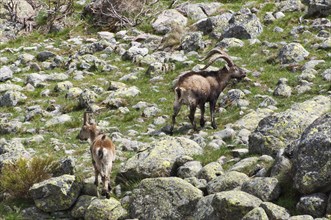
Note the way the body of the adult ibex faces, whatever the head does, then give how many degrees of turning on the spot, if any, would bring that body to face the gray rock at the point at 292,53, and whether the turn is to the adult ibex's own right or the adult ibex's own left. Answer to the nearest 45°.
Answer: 0° — it already faces it

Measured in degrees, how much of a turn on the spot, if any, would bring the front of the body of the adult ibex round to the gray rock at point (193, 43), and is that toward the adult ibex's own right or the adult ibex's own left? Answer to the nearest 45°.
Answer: approximately 45° to the adult ibex's own left

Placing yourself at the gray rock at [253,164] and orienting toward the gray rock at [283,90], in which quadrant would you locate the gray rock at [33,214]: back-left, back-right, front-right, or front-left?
back-left

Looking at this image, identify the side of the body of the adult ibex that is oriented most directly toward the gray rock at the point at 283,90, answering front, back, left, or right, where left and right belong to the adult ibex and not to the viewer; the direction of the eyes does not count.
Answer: front

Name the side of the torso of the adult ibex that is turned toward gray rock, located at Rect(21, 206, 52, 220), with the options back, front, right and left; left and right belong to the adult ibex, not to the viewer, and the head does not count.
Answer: back

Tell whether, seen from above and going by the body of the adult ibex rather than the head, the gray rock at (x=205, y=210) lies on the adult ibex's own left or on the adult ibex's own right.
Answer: on the adult ibex's own right

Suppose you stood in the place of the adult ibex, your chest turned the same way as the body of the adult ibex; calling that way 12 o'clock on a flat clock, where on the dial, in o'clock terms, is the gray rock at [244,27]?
The gray rock is roughly at 11 o'clock from the adult ibex.

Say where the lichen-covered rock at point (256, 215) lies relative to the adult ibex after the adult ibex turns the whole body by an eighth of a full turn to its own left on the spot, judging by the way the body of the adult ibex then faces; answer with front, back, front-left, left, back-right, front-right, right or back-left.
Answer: back

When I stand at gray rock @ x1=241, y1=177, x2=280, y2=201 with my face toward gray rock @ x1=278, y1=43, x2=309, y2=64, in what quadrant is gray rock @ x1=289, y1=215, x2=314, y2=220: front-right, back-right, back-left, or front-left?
back-right

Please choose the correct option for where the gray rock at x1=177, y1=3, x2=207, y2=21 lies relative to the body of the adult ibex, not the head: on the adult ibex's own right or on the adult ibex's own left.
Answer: on the adult ibex's own left

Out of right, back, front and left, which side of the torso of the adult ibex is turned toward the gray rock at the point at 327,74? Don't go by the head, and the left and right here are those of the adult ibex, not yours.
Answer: front

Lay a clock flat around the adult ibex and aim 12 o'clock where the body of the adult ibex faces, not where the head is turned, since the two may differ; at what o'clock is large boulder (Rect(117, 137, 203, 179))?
The large boulder is roughly at 5 o'clock from the adult ibex.

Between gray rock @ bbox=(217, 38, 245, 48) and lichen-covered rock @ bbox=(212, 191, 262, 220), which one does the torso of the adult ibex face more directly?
the gray rock

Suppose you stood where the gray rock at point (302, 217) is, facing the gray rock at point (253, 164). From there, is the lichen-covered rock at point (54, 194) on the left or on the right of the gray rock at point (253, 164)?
left

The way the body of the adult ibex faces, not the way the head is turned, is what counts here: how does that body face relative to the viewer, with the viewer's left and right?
facing away from the viewer and to the right of the viewer
